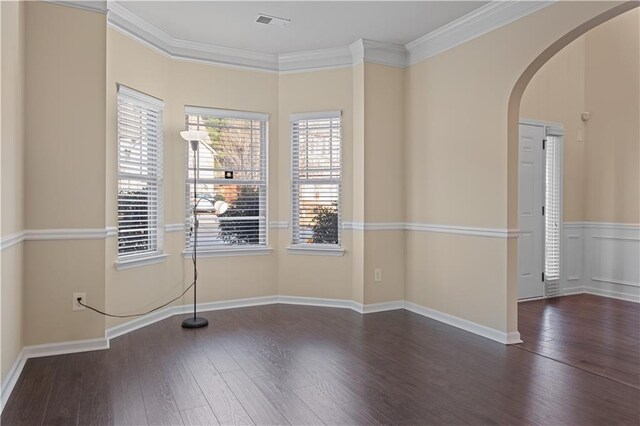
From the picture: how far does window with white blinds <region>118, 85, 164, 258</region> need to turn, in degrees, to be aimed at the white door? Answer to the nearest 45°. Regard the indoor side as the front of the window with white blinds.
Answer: approximately 45° to its left

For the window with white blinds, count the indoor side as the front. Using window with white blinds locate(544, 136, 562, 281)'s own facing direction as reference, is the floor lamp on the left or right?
on its right

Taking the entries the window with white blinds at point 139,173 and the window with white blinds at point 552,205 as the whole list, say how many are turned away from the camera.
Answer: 0

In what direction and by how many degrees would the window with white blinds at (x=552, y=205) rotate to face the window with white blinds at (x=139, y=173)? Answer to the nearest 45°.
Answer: approximately 90° to its right

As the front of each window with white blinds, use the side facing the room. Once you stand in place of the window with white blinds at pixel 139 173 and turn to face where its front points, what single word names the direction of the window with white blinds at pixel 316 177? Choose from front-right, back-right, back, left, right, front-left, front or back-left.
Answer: front-left

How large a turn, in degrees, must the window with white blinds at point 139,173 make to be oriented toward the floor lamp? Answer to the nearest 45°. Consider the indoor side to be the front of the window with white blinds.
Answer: approximately 45° to its left

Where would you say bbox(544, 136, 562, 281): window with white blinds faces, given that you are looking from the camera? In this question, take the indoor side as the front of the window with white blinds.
facing the viewer and to the right of the viewer

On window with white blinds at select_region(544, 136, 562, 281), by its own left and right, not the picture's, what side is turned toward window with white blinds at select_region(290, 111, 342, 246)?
right

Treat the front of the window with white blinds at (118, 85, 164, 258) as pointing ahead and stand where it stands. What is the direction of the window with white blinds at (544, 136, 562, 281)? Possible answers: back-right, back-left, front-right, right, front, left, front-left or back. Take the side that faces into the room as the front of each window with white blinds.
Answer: front-left
